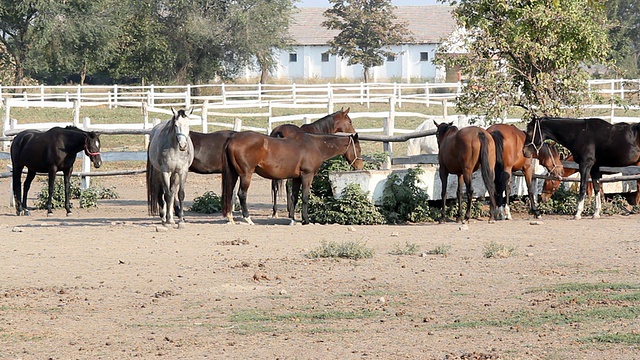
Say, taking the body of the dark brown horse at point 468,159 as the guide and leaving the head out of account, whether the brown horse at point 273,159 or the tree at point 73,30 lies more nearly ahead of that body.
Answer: the tree

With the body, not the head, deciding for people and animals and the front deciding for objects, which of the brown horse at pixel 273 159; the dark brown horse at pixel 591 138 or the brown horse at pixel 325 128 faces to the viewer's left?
the dark brown horse

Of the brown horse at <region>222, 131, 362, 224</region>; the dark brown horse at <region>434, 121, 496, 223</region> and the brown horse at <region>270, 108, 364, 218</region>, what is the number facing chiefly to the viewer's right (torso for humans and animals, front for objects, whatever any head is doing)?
2

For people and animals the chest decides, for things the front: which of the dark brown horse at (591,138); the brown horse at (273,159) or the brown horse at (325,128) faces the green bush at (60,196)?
the dark brown horse

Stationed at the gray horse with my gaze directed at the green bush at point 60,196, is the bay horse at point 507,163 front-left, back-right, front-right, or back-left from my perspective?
back-right

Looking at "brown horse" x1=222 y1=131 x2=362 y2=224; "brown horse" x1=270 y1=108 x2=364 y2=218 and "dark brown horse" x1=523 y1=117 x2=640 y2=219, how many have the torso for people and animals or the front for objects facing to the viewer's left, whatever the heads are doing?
1

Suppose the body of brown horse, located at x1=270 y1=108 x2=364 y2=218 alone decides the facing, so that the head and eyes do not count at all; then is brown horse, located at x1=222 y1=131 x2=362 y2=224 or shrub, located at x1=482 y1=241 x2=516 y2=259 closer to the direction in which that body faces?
the shrub

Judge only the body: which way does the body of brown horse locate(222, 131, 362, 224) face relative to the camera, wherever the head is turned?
to the viewer's right

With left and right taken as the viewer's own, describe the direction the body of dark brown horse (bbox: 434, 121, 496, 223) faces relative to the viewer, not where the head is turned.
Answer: facing away from the viewer and to the left of the viewer

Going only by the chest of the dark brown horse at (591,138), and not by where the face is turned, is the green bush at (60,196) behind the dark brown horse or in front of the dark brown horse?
in front

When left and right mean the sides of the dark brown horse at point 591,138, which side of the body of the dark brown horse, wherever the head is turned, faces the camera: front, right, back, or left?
left

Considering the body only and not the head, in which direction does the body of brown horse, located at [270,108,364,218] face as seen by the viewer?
to the viewer's right

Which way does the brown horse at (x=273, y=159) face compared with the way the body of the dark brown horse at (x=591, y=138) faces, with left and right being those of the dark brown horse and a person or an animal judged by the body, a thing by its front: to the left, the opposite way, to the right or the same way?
the opposite way

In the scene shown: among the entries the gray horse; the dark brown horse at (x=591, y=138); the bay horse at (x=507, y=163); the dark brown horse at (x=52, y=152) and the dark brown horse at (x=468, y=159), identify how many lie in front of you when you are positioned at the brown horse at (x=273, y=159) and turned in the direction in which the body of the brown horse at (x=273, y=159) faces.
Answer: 3

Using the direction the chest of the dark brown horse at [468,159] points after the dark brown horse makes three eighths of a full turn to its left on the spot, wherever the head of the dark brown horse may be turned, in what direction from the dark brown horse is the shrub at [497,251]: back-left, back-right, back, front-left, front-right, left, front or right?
front

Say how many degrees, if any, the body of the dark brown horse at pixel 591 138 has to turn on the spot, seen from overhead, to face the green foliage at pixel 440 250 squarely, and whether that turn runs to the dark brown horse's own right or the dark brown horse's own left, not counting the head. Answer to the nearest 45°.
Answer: approximately 90° to the dark brown horse's own left

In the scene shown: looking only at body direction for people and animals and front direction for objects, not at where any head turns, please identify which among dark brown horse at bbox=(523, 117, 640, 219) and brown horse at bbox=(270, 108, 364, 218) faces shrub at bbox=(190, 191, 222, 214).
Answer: the dark brown horse
